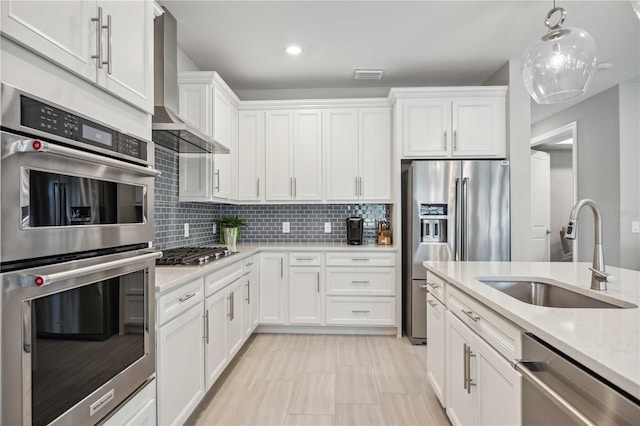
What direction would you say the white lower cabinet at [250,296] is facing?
to the viewer's right

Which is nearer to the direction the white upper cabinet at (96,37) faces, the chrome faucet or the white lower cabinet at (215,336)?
the chrome faucet

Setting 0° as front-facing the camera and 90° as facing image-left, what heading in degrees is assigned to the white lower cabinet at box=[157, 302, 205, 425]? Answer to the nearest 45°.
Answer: approximately 315°

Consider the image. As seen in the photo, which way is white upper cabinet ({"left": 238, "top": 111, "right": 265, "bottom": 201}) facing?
toward the camera

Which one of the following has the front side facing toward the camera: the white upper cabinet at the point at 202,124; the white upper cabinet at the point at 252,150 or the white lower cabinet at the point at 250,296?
the white upper cabinet at the point at 252,150

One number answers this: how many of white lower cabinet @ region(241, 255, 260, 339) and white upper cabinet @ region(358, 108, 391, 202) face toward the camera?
1

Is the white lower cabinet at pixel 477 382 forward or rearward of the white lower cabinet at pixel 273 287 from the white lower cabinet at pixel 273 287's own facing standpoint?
forward

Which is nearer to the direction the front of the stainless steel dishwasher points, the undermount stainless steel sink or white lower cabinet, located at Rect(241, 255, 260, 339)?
the white lower cabinet

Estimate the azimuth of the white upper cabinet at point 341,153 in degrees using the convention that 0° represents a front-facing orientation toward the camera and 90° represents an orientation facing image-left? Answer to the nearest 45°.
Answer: approximately 0°

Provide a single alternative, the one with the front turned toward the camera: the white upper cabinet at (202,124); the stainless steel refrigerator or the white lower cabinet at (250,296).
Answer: the stainless steel refrigerator

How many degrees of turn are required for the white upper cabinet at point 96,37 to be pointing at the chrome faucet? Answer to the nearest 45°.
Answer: approximately 45° to its left

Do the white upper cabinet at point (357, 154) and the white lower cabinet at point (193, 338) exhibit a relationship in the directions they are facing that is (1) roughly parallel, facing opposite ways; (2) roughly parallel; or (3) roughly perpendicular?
roughly perpendicular

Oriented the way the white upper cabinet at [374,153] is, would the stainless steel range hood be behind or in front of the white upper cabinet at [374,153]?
in front

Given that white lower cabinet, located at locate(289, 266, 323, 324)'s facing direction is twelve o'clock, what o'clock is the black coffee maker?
The black coffee maker is roughly at 8 o'clock from the white lower cabinet.

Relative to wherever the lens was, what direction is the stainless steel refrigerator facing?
facing the viewer

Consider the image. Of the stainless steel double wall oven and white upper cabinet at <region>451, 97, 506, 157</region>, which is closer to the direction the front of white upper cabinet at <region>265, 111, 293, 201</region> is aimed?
the stainless steel double wall oven

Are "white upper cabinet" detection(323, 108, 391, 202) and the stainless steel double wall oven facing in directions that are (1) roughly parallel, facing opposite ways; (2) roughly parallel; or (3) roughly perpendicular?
roughly perpendicular
